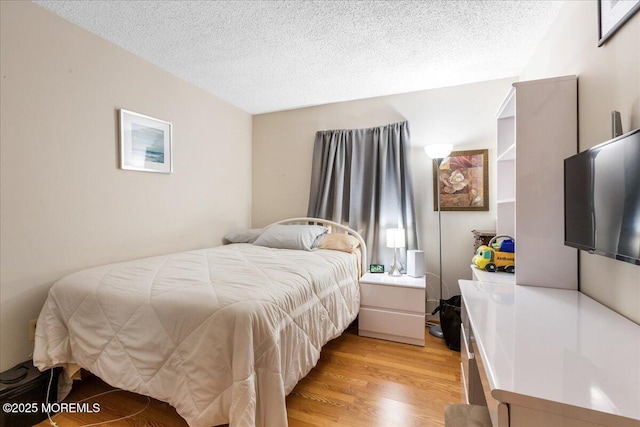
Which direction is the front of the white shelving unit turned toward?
to the viewer's left

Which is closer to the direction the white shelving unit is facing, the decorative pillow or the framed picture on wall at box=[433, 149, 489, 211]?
the decorative pillow

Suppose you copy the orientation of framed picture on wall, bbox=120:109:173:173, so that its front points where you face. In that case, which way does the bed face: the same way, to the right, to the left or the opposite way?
to the right

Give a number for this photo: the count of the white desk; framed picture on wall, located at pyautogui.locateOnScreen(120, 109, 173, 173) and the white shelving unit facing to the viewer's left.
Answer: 2

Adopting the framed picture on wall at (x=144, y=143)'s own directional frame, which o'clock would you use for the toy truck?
The toy truck is roughly at 12 o'clock from the framed picture on wall.

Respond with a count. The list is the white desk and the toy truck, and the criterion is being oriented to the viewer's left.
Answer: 2

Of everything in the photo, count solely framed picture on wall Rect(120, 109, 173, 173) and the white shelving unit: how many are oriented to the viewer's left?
1

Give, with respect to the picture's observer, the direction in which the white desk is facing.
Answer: facing to the left of the viewer

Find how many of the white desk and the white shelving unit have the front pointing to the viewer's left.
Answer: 2

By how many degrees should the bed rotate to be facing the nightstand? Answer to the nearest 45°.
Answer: approximately 135° to its left

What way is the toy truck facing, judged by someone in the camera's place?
facing to the left of the viewer
